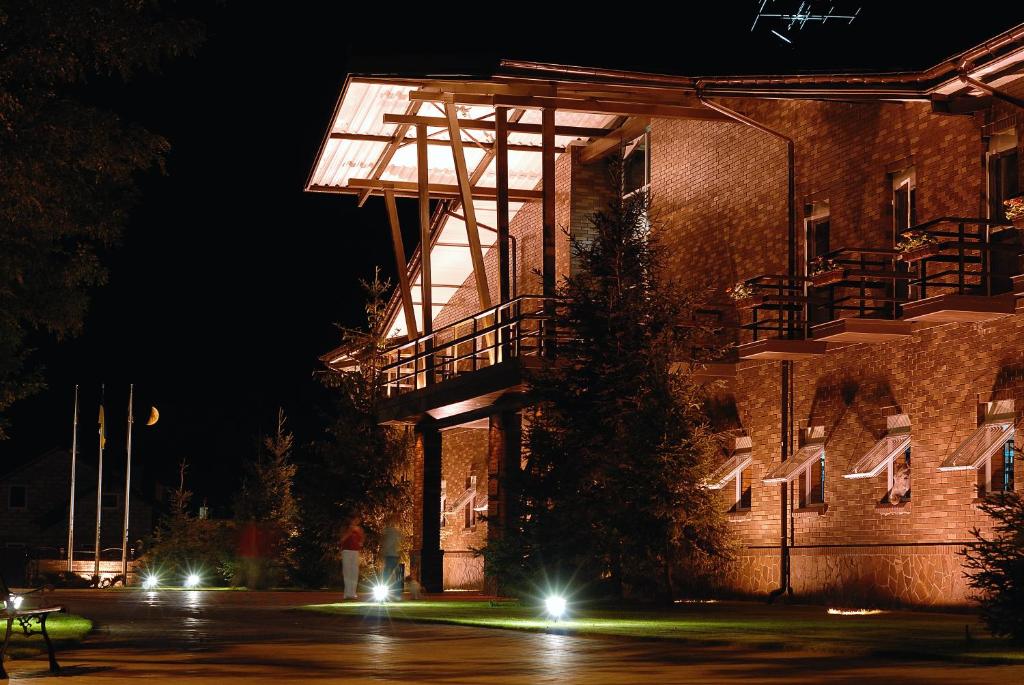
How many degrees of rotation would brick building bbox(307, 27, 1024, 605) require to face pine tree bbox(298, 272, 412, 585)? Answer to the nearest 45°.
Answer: approximately 90° to its right

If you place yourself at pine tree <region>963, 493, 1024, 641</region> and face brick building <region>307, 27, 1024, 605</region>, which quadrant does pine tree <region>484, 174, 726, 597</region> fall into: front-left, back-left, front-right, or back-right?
front-left

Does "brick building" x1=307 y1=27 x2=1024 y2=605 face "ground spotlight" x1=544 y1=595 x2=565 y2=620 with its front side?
yes

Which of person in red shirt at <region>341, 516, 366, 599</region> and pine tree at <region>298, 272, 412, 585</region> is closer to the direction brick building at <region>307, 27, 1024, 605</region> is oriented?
the person in red shirt

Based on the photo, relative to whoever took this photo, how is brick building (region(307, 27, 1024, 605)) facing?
facing the viewer and to the left of the viewer

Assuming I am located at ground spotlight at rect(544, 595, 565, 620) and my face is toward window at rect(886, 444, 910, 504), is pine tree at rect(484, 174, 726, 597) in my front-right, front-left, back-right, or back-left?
front-left

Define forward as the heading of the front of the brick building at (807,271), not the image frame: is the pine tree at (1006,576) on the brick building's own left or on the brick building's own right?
on the brick building's own left

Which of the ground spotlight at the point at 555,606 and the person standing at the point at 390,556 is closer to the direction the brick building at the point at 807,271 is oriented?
the ground spotlight
